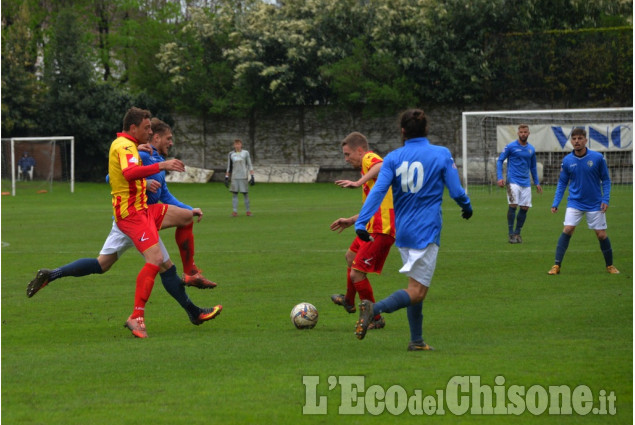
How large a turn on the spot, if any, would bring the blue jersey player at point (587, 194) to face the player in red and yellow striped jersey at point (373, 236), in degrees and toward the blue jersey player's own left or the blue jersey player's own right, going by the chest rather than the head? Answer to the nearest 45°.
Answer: approximately 45° to the blue jersey player's own right

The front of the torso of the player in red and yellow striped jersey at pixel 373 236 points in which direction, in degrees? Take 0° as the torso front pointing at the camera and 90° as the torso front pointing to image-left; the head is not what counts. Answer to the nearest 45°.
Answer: approximately 90°

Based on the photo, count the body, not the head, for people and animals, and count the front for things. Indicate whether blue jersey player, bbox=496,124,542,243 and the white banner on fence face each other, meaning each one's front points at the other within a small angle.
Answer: no

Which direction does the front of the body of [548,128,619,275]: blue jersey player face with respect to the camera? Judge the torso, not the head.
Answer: toward the camera

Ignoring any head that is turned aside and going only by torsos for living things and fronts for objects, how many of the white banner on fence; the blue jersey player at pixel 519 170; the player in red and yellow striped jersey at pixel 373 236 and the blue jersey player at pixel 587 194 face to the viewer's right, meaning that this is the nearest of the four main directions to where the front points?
0

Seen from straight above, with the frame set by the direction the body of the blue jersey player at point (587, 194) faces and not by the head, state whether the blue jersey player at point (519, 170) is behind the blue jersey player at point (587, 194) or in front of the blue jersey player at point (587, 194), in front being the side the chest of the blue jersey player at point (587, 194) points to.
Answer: behind

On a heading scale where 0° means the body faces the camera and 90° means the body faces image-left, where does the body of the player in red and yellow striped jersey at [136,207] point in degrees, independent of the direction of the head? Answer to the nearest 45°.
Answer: approximately 270°

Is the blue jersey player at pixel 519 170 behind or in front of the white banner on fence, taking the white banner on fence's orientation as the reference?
in front

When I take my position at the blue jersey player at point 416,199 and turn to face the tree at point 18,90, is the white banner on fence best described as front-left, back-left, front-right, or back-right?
front-right

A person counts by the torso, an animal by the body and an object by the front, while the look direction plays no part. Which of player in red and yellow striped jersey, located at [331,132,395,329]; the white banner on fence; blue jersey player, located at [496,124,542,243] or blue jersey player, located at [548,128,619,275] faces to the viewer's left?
the player in red and yellow striped jersey

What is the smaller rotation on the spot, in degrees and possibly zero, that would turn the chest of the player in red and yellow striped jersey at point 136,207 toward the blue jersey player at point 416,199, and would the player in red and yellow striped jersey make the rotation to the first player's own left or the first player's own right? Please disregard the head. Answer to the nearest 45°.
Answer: approximately 45° to the first player's own right

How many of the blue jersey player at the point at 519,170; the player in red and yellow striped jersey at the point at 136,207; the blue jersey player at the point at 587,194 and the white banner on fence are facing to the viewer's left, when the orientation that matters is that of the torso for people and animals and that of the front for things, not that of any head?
0

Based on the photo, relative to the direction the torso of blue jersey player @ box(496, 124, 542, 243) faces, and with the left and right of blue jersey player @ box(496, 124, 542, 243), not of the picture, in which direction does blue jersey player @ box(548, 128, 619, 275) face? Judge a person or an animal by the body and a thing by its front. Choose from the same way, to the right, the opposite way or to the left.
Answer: the same way

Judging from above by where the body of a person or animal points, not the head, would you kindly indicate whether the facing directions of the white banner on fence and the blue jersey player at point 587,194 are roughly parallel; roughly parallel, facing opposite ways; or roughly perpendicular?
roughly parallel

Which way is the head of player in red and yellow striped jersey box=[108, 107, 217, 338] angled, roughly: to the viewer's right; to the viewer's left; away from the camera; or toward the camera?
to the viewer's right

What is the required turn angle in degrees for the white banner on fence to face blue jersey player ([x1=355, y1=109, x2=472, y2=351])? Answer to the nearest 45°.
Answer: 0° — it already faces them

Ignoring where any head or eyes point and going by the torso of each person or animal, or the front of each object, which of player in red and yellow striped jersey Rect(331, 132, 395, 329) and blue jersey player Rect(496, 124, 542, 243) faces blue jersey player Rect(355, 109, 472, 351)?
blue jersey player Rect(496, 124, 542, 243)

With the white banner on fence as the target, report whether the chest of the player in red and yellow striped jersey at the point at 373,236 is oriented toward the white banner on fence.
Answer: no

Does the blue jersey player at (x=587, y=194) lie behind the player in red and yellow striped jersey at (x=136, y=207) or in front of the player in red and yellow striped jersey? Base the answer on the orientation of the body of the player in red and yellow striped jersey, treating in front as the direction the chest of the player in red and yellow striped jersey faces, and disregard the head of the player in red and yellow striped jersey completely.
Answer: in front

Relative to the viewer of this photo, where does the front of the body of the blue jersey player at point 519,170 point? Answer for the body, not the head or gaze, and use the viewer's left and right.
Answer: facing the viewer
